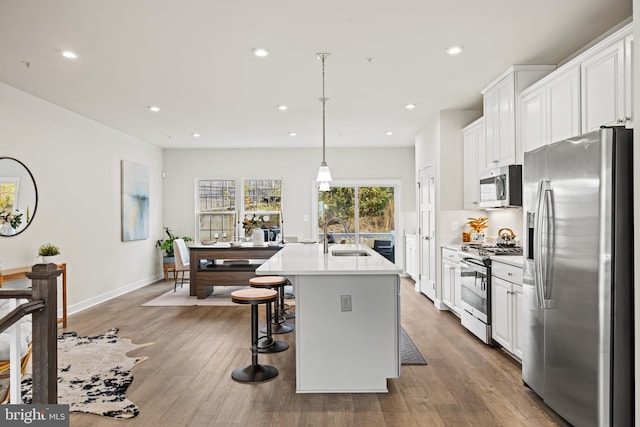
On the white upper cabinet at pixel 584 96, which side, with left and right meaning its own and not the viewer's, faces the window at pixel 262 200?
right

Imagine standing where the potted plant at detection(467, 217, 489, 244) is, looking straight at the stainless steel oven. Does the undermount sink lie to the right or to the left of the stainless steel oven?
right

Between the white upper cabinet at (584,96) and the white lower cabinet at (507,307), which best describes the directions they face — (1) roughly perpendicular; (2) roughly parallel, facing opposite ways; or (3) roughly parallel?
roughly parallel

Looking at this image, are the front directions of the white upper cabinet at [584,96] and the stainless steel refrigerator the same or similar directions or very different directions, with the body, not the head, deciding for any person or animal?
same or similar directions

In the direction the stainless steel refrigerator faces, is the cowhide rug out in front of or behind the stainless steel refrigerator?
in front

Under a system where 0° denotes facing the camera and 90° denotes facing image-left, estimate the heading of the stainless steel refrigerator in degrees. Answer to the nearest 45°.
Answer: approximately 45°

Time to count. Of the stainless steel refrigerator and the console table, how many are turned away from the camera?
0

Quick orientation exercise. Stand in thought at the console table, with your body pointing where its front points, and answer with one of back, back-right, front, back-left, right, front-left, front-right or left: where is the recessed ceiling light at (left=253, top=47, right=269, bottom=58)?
front

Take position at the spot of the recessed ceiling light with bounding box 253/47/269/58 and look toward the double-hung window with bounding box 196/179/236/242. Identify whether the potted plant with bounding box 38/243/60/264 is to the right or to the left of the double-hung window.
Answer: left

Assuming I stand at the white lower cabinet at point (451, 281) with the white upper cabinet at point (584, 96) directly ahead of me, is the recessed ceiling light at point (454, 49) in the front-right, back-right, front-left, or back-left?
front-right

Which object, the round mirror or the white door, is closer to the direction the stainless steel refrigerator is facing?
the round mirror

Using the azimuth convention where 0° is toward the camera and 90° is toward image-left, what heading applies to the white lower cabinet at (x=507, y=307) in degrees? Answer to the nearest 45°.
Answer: approximately 45°

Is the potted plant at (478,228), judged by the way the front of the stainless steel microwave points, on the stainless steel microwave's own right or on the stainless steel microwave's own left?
on the stainless steel microwave's own right

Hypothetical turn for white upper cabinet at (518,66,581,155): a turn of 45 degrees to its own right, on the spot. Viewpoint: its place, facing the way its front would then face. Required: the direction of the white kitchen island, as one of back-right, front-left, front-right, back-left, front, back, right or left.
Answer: front-left

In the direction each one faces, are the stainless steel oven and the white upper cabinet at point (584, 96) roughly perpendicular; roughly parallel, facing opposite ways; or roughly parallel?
roughly parallel

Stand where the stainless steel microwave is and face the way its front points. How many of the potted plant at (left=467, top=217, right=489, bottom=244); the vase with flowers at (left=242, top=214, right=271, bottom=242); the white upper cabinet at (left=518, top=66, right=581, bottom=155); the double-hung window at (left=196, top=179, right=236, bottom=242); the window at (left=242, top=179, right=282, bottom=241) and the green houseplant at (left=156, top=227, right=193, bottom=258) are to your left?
1

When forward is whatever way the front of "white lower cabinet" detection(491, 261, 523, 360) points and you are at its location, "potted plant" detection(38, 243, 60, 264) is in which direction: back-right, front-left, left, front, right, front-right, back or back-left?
front-right

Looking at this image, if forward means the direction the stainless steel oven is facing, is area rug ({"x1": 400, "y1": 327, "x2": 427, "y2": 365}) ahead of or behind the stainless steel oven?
ahead
